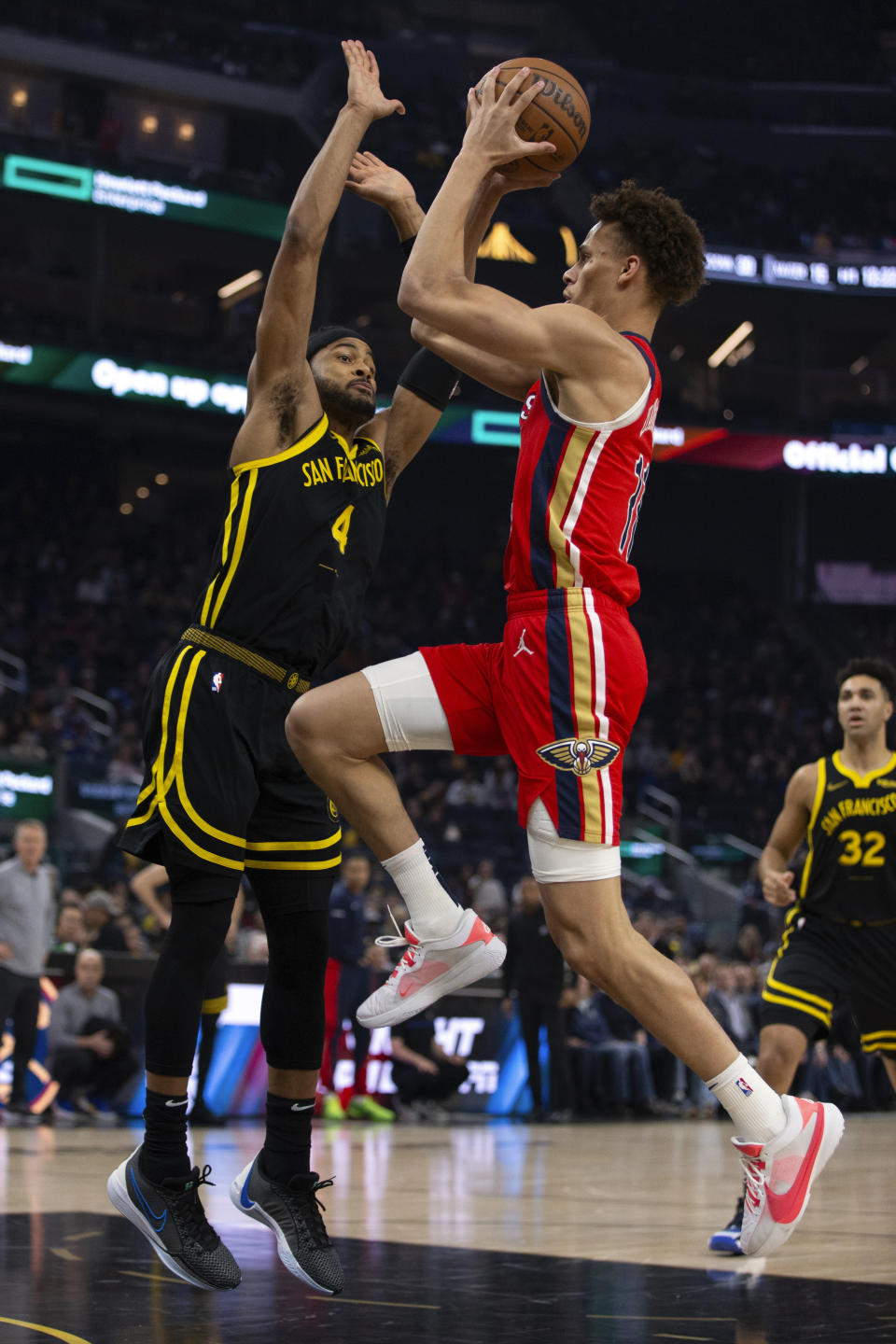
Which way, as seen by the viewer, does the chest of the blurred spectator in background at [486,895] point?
toward the camera

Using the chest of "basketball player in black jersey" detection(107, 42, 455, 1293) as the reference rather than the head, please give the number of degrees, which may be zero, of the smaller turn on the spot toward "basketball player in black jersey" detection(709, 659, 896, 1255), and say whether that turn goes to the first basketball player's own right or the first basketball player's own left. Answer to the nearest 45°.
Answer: approximately 90° to the first basketball player's own left

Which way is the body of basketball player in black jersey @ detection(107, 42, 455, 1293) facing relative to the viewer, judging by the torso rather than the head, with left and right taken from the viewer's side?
facing the viewer and to the right of the viewer

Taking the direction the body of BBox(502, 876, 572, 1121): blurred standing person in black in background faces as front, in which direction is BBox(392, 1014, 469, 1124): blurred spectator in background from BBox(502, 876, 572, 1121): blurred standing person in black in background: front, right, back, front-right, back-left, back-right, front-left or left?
right

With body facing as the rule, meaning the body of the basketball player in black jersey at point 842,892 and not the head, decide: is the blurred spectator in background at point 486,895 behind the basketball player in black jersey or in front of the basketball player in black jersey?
behind

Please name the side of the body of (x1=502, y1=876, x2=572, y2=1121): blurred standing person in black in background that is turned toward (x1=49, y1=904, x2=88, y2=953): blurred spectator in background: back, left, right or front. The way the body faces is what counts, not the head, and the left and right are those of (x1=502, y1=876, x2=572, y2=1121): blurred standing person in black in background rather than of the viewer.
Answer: right

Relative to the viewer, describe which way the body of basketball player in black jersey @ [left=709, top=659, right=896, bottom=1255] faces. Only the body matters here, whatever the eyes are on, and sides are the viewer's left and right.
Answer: facing the viewer

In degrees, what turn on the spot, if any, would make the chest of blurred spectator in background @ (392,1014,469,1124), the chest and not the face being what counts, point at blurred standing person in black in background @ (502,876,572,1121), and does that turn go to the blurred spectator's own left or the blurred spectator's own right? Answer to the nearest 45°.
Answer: approximately 45° to the blurred spectator's own left
